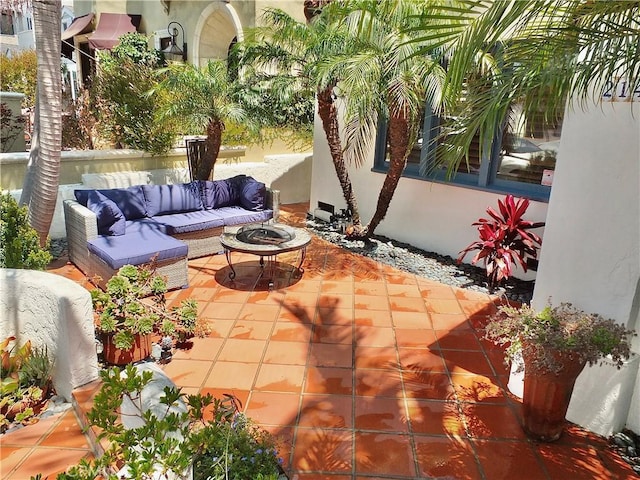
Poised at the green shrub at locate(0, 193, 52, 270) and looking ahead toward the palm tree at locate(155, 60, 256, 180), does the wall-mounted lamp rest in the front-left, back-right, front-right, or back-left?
front-left

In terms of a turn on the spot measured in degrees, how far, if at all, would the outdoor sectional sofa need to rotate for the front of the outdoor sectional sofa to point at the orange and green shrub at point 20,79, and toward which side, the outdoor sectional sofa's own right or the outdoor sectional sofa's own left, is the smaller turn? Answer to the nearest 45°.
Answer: approximately 180°

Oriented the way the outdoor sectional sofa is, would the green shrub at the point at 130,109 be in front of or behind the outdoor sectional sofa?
behind

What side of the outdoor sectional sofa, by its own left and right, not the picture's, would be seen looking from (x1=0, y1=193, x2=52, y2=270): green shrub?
right

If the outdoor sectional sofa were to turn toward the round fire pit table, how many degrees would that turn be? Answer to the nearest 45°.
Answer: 0° — it already faces it

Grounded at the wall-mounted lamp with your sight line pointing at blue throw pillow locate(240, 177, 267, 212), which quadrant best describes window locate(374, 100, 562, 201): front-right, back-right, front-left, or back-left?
front-left

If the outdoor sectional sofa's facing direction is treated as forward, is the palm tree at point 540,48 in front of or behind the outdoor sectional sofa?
in front

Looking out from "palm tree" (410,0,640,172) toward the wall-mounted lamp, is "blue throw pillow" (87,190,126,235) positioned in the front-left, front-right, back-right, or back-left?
front-left

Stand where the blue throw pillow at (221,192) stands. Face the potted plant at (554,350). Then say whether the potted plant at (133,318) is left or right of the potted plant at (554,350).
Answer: right

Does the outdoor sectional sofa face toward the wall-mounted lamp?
no

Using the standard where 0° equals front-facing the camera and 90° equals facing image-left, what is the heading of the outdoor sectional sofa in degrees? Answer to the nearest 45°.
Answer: approximately 315°

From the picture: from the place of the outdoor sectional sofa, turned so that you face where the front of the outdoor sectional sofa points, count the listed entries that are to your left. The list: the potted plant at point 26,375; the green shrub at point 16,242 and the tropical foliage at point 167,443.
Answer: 0

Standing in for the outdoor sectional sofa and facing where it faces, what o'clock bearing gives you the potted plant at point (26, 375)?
The potted plant is roughly at 2 o'clock from the outdoor sectional sofa.
